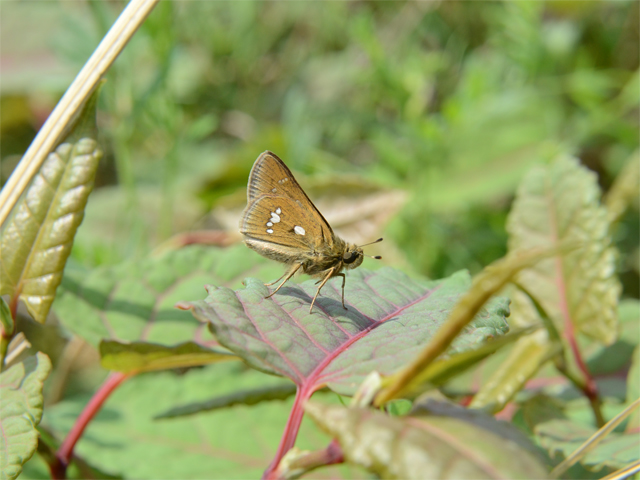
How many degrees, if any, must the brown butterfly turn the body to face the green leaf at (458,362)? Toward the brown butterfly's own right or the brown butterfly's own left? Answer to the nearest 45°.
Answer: approximately 90° to the brown butterfly's own right

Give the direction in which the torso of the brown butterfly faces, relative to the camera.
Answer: to the viewer's right

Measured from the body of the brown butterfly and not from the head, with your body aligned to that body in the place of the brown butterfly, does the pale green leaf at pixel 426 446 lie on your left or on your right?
on your right
